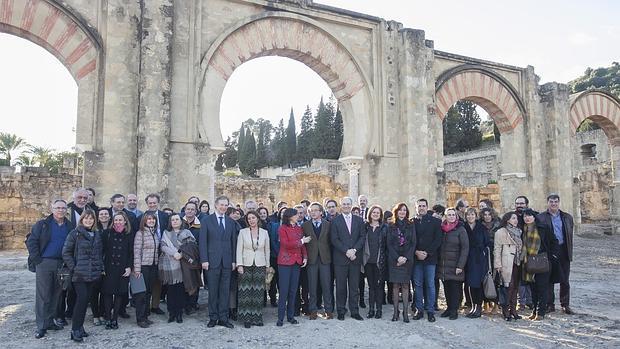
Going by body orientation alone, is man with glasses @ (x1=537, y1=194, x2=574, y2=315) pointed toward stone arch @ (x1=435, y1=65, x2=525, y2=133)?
no

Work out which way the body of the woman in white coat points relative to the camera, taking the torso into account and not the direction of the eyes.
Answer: toward the camera

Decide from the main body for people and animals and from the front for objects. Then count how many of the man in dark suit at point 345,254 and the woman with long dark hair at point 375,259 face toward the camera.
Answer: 2

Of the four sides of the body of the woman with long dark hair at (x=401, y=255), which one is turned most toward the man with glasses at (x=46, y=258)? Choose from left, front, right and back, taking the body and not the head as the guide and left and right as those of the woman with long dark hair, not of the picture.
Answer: right

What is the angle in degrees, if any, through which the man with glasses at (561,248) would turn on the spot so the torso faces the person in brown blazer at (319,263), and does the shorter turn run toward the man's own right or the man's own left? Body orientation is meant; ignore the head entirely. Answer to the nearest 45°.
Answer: approximately 45° to the man's own right

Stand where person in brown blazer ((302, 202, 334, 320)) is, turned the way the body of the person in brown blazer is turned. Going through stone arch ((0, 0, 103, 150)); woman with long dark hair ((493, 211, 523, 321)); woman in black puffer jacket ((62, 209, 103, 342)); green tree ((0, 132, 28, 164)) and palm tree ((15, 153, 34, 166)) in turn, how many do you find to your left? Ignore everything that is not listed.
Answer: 1

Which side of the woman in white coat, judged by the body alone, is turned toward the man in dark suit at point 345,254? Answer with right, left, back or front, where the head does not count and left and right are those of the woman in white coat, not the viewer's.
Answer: left

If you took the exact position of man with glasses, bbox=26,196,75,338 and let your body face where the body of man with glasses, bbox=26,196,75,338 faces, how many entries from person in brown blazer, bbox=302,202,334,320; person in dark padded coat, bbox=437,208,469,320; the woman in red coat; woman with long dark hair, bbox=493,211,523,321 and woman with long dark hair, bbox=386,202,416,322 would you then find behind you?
0

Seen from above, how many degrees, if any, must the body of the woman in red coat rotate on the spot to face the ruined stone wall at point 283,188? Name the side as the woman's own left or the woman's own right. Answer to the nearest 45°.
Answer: approximately 135° to the woman's own left

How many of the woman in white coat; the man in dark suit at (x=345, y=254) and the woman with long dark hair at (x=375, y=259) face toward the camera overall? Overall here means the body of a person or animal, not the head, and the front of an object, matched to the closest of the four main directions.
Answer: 3

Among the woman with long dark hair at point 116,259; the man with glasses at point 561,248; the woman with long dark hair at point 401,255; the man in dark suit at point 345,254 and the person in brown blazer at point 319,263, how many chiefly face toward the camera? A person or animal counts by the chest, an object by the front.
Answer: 5

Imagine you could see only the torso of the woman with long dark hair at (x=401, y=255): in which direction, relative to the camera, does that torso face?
toward the camera

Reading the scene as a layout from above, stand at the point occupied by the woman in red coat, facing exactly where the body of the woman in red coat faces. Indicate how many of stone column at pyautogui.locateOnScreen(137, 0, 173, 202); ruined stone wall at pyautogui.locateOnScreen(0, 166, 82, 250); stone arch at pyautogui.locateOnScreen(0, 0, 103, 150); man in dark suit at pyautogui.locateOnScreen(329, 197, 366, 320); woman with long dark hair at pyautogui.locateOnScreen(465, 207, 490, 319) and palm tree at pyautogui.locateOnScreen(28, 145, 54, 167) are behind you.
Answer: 4

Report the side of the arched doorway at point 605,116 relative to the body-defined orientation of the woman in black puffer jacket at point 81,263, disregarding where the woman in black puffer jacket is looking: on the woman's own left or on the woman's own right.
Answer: on the woman's own left

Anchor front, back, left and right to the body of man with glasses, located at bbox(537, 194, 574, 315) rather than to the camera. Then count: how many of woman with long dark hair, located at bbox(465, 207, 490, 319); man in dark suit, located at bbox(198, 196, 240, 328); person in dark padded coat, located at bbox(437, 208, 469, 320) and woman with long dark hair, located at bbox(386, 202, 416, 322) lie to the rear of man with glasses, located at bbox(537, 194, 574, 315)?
0

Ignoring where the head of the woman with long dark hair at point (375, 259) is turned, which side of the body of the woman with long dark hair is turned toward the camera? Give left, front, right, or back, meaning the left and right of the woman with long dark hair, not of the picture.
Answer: front

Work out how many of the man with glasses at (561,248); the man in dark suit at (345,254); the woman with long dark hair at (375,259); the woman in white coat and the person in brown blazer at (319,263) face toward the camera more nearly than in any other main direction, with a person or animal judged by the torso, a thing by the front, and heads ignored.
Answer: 5

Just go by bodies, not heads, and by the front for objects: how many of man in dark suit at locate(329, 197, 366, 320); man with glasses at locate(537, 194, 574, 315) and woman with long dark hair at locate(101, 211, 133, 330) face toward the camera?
3
